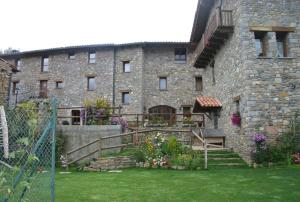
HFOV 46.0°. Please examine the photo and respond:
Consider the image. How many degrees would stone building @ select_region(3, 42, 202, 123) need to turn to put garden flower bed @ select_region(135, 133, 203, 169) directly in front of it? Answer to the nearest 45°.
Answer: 0° — it already faces it

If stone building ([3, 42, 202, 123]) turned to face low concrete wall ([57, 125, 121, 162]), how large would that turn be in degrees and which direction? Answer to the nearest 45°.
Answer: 0° — it already faces it

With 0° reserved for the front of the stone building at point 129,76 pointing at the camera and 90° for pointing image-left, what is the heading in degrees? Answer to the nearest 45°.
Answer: approximately 0°

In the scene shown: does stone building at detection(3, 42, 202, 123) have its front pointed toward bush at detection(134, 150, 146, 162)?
yes

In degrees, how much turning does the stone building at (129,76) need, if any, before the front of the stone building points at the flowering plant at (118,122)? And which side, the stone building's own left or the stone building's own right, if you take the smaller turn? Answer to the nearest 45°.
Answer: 0° — it already faces it

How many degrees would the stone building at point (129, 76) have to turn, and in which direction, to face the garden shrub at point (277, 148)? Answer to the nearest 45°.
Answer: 0° — it already faces it
